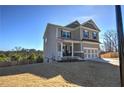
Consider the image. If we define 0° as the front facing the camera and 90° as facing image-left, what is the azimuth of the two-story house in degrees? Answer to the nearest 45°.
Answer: approximately 315°

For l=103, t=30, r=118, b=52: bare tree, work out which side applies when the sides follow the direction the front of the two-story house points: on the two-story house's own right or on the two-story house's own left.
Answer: on the two-story house's own left
